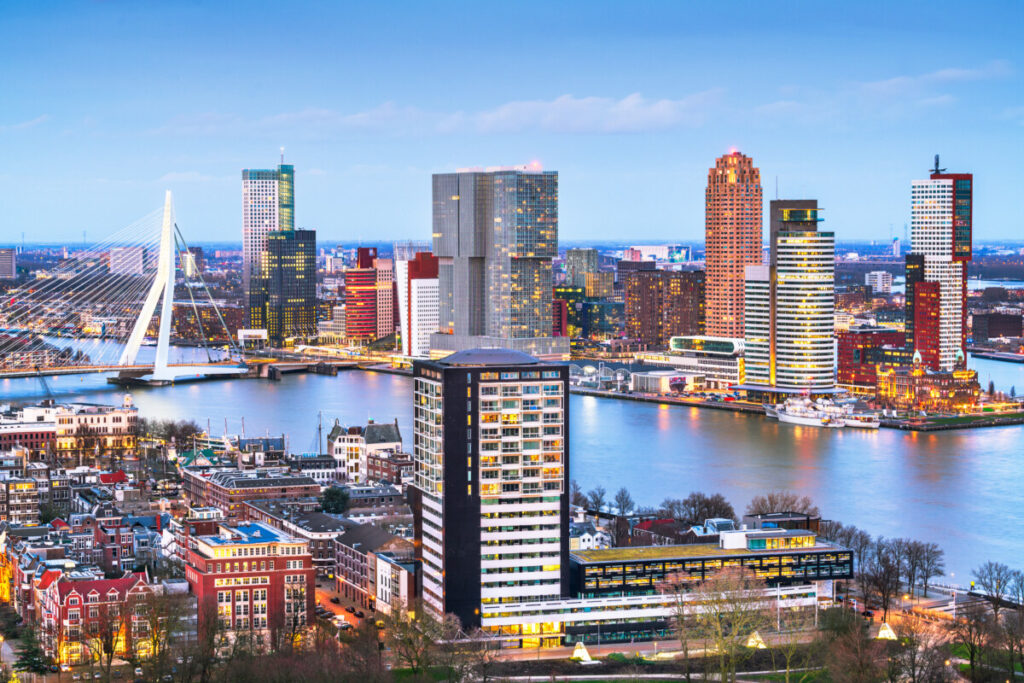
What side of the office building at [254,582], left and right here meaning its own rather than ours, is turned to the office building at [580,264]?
back

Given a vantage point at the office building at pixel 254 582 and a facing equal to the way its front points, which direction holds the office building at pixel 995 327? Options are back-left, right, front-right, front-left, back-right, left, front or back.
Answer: back-left

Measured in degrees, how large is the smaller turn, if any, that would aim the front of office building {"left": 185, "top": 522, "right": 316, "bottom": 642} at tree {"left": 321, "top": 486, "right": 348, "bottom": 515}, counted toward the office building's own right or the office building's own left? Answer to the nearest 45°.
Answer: approximately 180°

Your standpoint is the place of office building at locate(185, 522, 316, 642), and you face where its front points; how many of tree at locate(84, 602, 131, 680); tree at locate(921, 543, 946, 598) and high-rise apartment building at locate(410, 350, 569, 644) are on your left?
2

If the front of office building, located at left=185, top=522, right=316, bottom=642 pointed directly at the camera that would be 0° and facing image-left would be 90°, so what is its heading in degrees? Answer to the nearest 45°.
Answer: approximately 0°

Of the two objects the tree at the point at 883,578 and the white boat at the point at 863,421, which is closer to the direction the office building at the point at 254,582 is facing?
the tree

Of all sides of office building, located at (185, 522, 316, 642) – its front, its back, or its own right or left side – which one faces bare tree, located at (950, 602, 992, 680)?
left

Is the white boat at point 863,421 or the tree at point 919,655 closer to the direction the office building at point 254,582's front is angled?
the tree

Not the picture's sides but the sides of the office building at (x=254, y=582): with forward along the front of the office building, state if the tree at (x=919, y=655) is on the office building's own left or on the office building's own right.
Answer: on the office building's own left

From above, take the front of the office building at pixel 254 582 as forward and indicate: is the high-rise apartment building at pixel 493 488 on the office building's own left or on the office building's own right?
on the office building's own left

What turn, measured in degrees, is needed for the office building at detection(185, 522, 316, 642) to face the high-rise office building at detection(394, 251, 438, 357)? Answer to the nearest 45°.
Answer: approximately 180°

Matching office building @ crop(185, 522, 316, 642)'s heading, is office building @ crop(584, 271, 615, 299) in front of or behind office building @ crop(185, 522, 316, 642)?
behind

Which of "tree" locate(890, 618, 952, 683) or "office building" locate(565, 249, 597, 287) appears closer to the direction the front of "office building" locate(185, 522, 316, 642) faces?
the tree

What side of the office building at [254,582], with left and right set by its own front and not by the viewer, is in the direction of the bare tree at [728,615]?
left

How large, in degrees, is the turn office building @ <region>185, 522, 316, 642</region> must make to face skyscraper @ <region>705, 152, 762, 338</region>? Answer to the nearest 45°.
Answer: approximately 135° to its left

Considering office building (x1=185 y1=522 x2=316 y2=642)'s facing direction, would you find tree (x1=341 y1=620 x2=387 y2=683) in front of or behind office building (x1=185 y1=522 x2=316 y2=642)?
in front

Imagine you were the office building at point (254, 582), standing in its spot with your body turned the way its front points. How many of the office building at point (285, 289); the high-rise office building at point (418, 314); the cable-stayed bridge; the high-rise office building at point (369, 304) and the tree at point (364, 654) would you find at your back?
4
